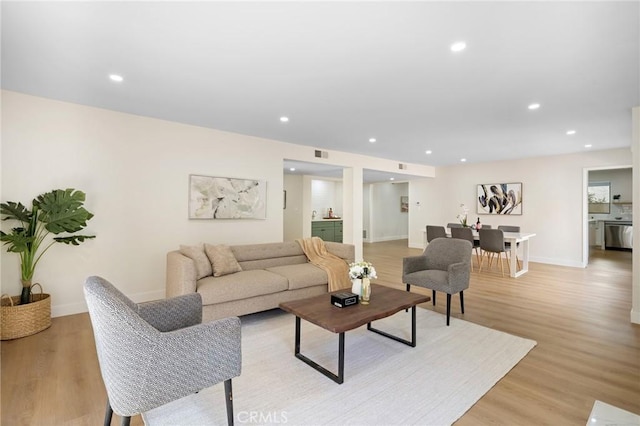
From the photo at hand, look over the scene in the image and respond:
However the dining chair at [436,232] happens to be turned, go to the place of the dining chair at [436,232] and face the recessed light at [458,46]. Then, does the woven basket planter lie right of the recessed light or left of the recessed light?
right

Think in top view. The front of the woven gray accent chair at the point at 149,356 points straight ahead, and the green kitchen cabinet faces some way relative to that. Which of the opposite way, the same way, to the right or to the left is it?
the opposite way

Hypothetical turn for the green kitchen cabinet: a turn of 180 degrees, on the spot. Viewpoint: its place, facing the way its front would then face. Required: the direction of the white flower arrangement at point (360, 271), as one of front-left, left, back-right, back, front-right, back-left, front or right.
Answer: back

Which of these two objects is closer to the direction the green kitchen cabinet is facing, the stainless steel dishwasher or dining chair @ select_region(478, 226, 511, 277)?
the dining chair

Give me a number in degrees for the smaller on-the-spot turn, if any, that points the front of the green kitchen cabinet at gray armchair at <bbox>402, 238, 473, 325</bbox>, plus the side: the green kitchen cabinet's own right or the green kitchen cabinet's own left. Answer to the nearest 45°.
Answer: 0° — it already faces it

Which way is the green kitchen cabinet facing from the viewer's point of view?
toward the camera

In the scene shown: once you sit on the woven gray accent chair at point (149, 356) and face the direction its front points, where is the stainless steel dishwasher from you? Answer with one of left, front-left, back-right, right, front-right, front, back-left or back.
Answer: front-right

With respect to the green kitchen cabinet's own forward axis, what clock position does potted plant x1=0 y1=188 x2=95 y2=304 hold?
The potted plant is roughly at 1 o'clock from the green kitchen cabinet.

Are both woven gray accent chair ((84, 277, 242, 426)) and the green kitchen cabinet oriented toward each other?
no

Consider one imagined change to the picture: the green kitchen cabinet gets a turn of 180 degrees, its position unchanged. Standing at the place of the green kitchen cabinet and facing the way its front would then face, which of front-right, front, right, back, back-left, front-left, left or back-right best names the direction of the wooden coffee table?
back

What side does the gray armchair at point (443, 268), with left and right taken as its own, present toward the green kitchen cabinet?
right

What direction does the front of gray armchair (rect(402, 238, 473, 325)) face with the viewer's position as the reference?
facing the viewer and to the left of the viewer

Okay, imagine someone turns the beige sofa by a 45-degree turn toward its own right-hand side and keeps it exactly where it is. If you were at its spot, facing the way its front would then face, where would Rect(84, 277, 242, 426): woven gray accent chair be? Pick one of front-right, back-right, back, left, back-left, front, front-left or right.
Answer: front

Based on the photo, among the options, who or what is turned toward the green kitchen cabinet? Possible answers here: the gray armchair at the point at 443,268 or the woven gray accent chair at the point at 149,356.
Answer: the woven gray accent chair

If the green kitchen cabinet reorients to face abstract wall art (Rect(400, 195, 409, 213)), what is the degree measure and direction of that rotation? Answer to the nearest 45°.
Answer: approximately 135° to its left

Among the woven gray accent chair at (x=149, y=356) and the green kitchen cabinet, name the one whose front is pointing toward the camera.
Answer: the green kitchen cabinet

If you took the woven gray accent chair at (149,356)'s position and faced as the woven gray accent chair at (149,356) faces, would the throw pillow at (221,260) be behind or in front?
in front

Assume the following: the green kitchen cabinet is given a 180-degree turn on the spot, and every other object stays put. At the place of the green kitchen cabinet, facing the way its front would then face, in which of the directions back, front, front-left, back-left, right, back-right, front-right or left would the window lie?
right

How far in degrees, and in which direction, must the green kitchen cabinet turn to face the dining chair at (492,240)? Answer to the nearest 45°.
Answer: approximately 45° to its left

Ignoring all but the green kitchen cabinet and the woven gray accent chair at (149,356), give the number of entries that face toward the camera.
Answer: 1

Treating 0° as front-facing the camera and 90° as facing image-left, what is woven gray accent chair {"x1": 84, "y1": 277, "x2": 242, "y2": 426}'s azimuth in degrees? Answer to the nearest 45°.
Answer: approximately 225°
